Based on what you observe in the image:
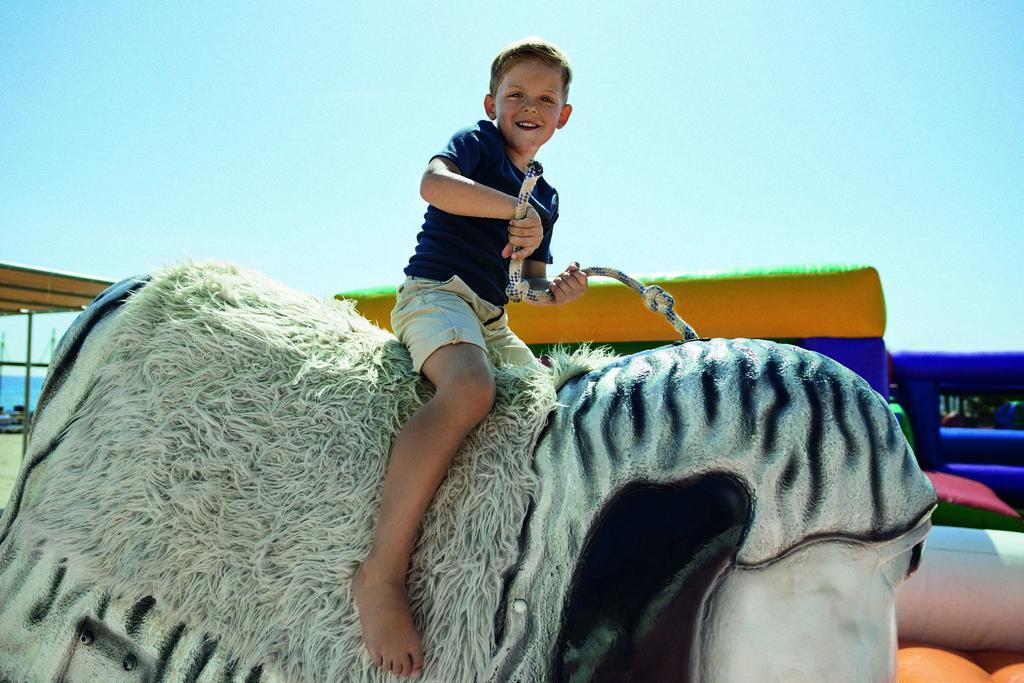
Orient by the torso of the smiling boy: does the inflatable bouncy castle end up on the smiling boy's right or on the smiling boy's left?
on the smiling boy's left

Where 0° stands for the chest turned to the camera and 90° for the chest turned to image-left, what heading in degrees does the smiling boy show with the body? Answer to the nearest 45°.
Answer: approximately 315°

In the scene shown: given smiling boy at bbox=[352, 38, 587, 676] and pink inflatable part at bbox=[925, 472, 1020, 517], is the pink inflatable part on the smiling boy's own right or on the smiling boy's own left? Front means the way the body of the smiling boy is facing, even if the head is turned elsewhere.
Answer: on the smiling boy's own left

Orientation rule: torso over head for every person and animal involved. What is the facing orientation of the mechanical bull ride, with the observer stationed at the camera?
facing to the right of the viewer

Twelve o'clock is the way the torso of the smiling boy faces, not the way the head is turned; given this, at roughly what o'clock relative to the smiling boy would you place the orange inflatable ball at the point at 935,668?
The orange inflatable ball is roughly at 10 o'clock from the smiling boy.
